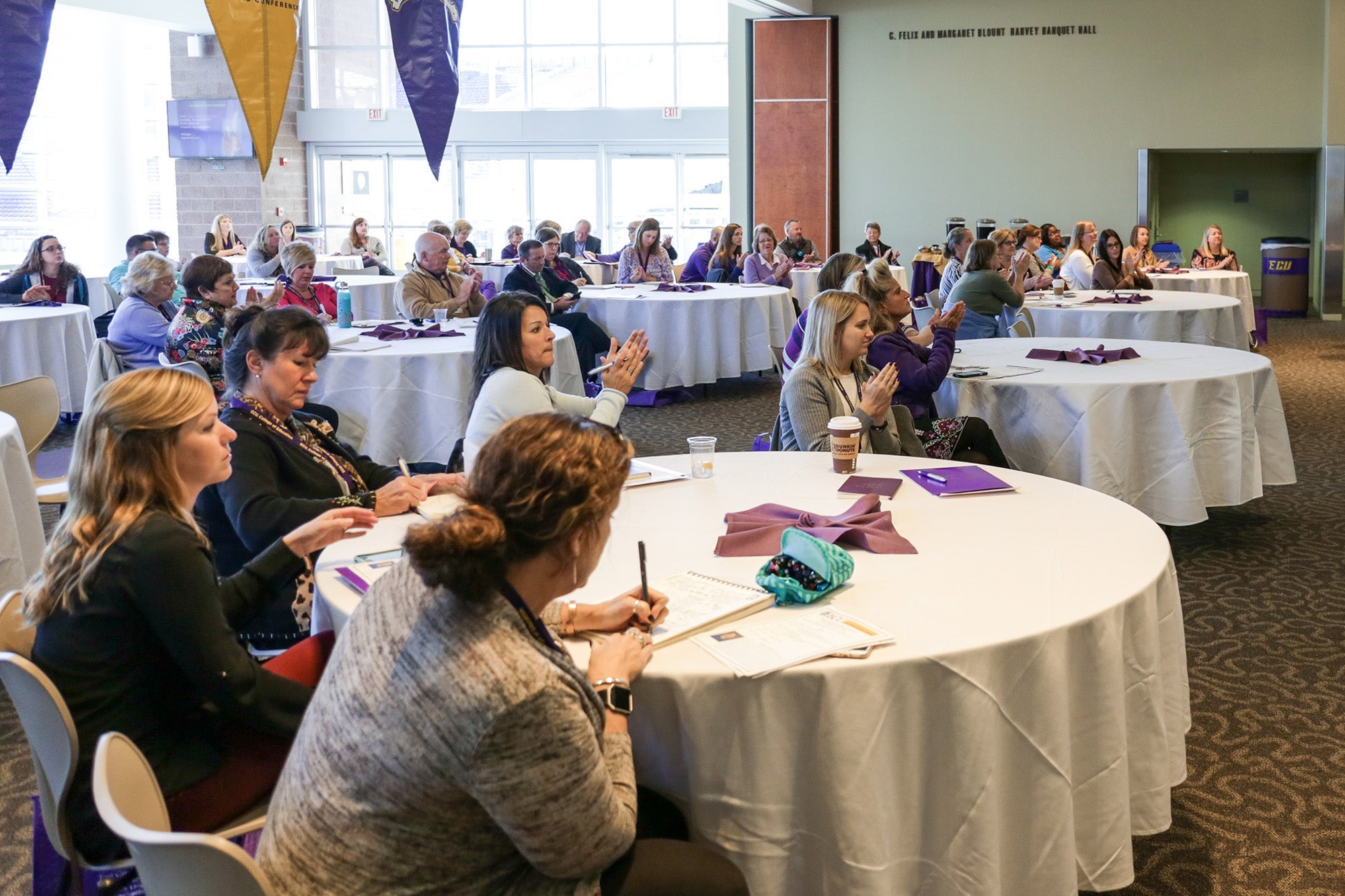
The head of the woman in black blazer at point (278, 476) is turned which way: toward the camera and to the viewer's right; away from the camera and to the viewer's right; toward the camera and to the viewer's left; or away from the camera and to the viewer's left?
toward the camera and to the viewer's right

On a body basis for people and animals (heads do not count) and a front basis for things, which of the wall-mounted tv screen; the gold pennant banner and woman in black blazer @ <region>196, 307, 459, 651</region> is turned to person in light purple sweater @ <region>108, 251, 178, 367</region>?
the wall-mounted tv screen

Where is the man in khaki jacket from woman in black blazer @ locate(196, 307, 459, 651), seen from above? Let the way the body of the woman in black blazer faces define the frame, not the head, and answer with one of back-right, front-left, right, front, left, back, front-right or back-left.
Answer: back-left

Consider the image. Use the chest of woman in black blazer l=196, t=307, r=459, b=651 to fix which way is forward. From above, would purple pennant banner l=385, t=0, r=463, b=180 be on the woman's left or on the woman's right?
on the woman's left

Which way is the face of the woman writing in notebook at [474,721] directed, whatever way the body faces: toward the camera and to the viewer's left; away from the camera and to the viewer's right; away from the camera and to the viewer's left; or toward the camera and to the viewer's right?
away from the camera and to the viewer's right

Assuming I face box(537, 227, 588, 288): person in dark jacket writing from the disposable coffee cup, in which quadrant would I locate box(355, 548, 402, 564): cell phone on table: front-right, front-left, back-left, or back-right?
back-left

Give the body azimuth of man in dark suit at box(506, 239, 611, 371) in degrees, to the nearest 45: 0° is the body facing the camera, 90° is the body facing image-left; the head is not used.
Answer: approximately 315°

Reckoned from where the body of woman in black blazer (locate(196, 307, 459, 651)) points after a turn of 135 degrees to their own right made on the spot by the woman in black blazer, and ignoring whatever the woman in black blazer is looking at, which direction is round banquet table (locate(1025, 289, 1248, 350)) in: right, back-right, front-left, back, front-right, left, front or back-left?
back-right

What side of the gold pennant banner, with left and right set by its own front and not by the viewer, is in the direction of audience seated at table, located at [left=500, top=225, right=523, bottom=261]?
back

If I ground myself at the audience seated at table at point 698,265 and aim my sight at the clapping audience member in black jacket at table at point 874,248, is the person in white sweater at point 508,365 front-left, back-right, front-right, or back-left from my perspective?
back-right

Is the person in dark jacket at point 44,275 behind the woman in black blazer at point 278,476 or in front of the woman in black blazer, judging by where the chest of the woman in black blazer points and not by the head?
behind
